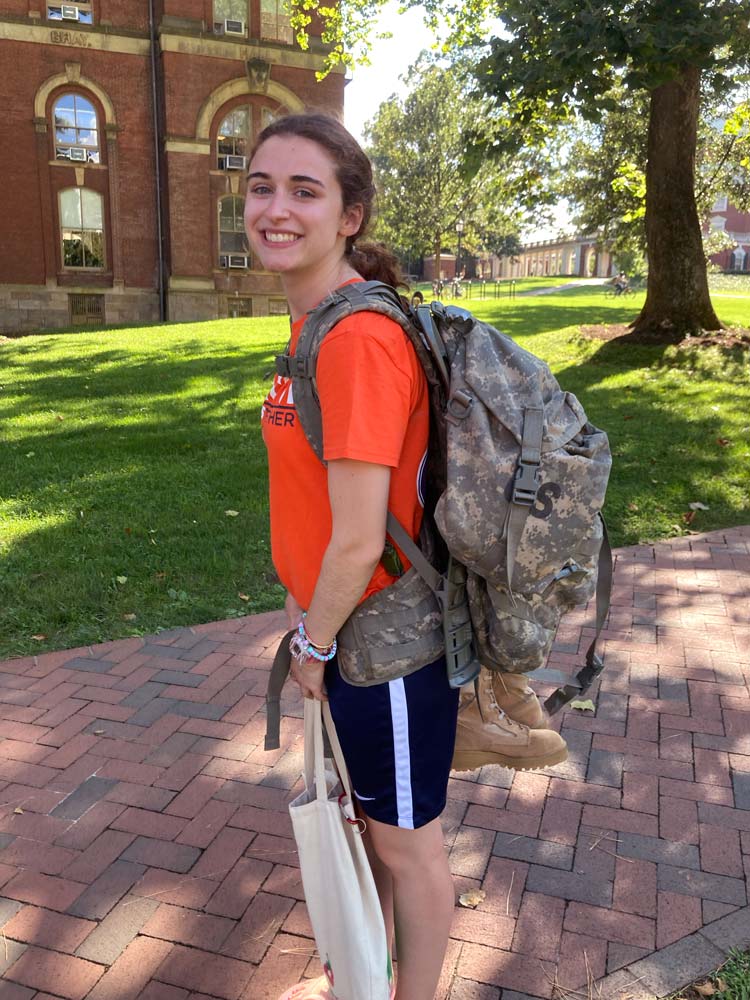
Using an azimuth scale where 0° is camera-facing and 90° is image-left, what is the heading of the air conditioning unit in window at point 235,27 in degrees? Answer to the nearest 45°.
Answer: approximately 0°

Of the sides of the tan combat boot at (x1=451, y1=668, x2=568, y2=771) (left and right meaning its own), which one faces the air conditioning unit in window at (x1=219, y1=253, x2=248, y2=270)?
left

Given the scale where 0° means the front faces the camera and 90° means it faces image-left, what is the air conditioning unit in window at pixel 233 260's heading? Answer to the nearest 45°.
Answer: approximately 0°

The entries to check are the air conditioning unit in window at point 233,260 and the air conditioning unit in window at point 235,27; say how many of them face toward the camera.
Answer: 2

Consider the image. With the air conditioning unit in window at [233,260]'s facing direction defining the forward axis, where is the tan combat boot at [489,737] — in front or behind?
in front

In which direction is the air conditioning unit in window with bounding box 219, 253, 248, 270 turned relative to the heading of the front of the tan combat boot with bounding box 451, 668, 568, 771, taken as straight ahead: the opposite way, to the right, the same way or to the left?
to the right

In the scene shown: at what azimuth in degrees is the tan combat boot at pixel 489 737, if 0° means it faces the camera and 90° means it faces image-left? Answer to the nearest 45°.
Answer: approximately 270°

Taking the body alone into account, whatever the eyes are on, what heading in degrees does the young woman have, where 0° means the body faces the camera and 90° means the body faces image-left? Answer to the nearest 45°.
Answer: approximately 90°

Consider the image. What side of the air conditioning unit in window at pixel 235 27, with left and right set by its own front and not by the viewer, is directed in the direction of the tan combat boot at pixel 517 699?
front
